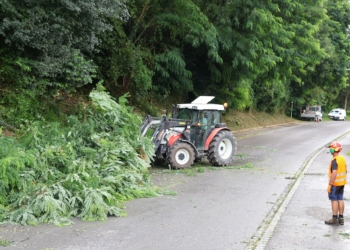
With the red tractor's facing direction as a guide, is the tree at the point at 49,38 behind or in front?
in front

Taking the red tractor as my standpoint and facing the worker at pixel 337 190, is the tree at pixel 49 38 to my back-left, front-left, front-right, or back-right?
back-right

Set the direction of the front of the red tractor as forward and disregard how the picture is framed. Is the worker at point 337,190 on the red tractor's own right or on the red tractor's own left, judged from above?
on the red tractor's own left

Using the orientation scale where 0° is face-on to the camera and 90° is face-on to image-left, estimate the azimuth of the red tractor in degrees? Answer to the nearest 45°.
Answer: approximately 45°
